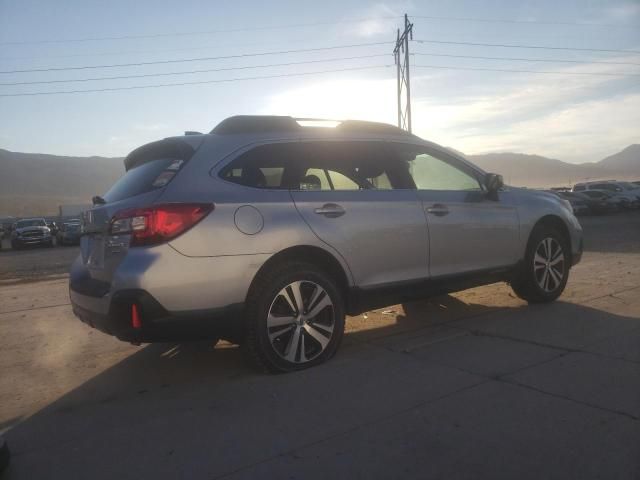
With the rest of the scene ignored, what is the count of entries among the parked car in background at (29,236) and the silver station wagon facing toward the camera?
1

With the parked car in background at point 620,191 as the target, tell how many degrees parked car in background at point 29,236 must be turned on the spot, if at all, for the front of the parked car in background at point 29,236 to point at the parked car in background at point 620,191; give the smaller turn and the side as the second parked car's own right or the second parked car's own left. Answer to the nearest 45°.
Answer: approximately 45° to the second parked car's own left

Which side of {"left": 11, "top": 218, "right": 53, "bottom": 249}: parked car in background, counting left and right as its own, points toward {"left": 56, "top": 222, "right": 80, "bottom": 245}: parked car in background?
left

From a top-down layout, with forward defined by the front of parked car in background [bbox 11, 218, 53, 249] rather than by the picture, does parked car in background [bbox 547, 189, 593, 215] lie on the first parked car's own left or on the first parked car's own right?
on the first parked car's own left

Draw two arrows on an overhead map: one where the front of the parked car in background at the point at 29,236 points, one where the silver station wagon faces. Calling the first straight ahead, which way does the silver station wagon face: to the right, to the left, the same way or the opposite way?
to the left

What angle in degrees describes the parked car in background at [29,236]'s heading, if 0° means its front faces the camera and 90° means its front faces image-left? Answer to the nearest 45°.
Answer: approximately 0°

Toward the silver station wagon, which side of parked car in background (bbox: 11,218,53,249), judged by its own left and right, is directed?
front

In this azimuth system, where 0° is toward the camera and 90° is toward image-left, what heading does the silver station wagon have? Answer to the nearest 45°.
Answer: approximately 225°
